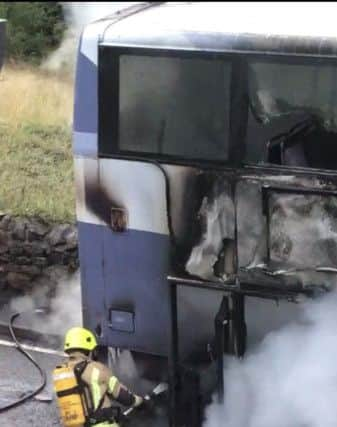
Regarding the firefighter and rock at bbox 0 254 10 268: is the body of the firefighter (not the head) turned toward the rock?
no

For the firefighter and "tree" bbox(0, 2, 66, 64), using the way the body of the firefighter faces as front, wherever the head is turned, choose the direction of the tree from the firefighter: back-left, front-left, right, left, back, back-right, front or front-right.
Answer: front-left

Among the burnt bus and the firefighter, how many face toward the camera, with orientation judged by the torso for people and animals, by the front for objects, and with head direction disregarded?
0

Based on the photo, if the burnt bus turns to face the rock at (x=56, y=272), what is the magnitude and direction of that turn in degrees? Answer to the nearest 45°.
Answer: approximately 135° to its left

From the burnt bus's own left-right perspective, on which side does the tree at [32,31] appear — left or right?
on its left

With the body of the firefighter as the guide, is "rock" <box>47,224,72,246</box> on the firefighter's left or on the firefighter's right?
on the firefighter's left

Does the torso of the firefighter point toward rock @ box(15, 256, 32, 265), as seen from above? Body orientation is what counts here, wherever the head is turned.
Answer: no

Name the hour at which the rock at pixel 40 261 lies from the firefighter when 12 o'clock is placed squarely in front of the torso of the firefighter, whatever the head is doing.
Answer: The rock is roughly at 10 o'clock from the firefighter.

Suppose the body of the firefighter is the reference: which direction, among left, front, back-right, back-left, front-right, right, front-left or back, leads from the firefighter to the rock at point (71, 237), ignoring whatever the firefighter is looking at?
front-left

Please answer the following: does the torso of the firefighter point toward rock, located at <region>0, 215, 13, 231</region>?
no

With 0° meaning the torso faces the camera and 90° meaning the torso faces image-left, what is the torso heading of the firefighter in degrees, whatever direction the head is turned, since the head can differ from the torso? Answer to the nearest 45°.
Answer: approximately 225°

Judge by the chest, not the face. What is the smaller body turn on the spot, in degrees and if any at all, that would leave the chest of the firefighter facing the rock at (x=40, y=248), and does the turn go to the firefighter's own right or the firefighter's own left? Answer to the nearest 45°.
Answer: approximately 45° to the firefighter's own left

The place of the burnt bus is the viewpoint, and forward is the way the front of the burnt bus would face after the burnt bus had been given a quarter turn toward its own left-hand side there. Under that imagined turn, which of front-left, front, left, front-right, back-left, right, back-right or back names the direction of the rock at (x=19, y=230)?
front-left

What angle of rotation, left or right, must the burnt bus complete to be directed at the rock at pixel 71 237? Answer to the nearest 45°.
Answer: approximately 135° to its left

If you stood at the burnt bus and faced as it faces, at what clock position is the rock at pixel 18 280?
The rock is roughly at 8 o'clock from the burnt bus.
